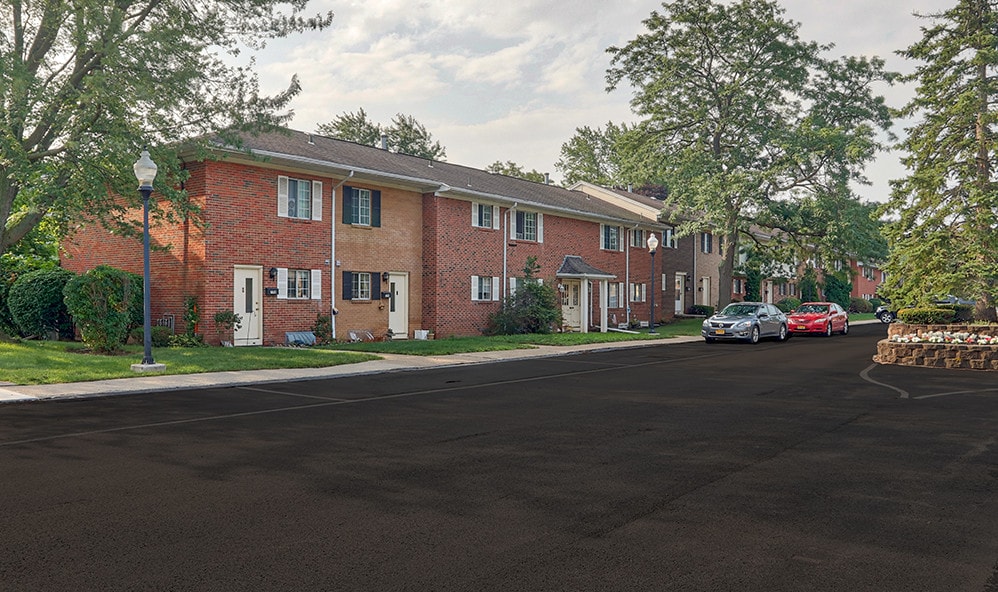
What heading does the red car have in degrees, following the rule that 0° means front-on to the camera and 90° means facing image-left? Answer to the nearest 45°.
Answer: approximately 45°

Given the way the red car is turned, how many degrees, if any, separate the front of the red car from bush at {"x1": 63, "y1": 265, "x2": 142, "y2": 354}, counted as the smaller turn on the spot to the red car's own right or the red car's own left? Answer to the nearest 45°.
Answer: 0° — it already faces it

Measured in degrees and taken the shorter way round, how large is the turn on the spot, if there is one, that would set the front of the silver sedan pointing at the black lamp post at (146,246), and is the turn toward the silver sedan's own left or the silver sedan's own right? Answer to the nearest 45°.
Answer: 0° — it already faces it

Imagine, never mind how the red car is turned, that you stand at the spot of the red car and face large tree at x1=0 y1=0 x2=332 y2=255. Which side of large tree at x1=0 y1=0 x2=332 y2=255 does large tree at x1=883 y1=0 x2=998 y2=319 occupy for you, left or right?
left

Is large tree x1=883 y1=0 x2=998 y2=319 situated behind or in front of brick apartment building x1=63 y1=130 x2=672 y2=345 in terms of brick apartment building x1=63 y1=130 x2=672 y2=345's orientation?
in front

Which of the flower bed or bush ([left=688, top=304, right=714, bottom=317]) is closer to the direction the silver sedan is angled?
the flower bed

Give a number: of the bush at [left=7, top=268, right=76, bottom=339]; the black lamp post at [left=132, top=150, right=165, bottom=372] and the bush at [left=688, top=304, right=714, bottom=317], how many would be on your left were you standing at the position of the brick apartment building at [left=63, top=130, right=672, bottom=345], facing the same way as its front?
1

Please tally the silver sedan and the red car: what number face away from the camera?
0

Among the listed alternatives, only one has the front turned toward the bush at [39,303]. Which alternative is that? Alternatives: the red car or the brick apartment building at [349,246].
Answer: the red car

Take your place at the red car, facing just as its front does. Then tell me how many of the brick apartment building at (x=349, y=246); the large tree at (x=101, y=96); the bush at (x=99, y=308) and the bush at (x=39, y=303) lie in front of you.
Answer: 4

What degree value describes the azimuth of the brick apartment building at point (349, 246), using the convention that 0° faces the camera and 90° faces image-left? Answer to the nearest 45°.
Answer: approximately 315°

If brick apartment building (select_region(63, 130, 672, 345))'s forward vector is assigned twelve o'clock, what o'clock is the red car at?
The red car is roughly at 10 o'clock from the brick apartment building.
